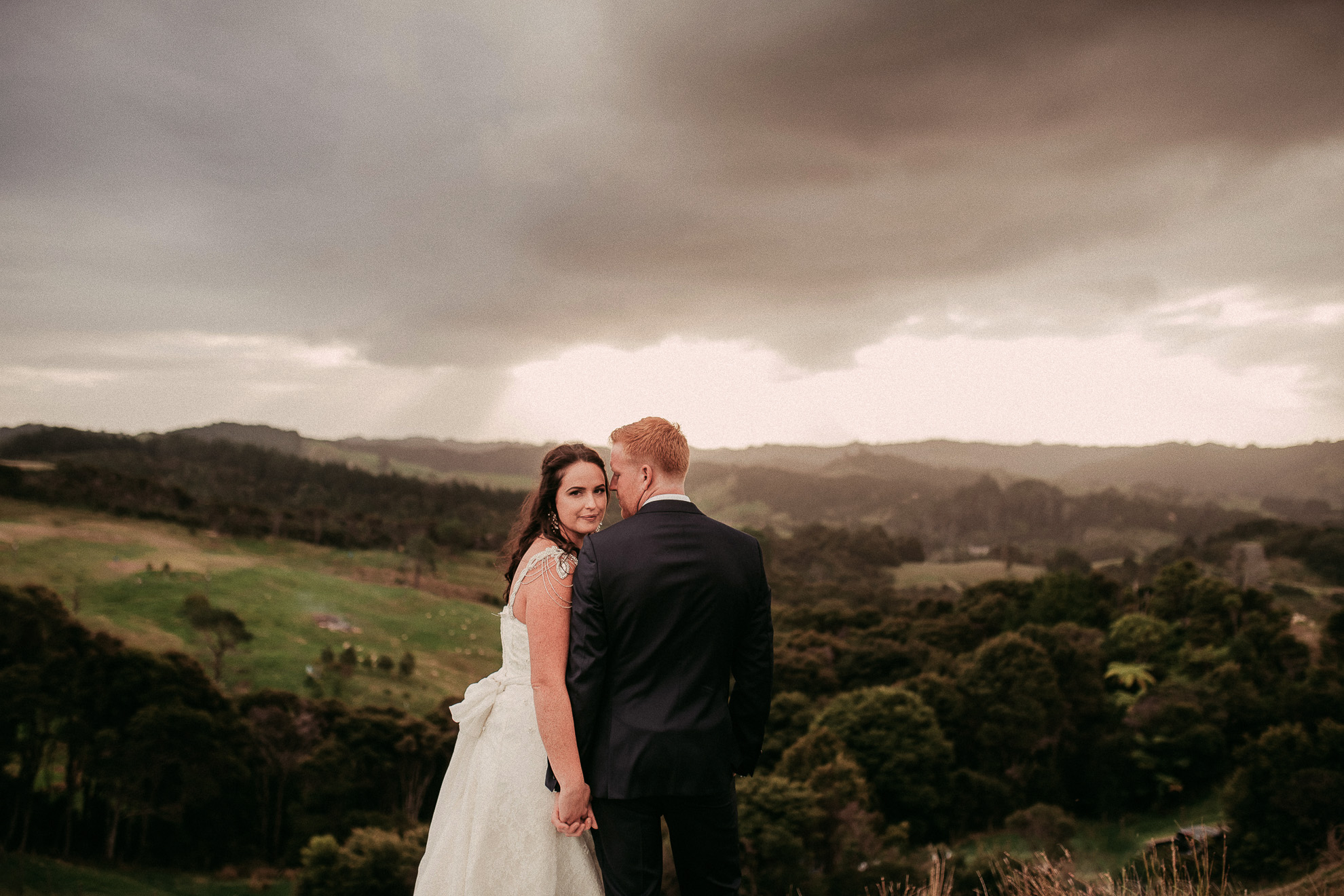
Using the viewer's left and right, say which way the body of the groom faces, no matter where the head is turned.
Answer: facing away from the viewer

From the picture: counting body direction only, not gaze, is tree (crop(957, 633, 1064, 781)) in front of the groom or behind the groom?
in front
